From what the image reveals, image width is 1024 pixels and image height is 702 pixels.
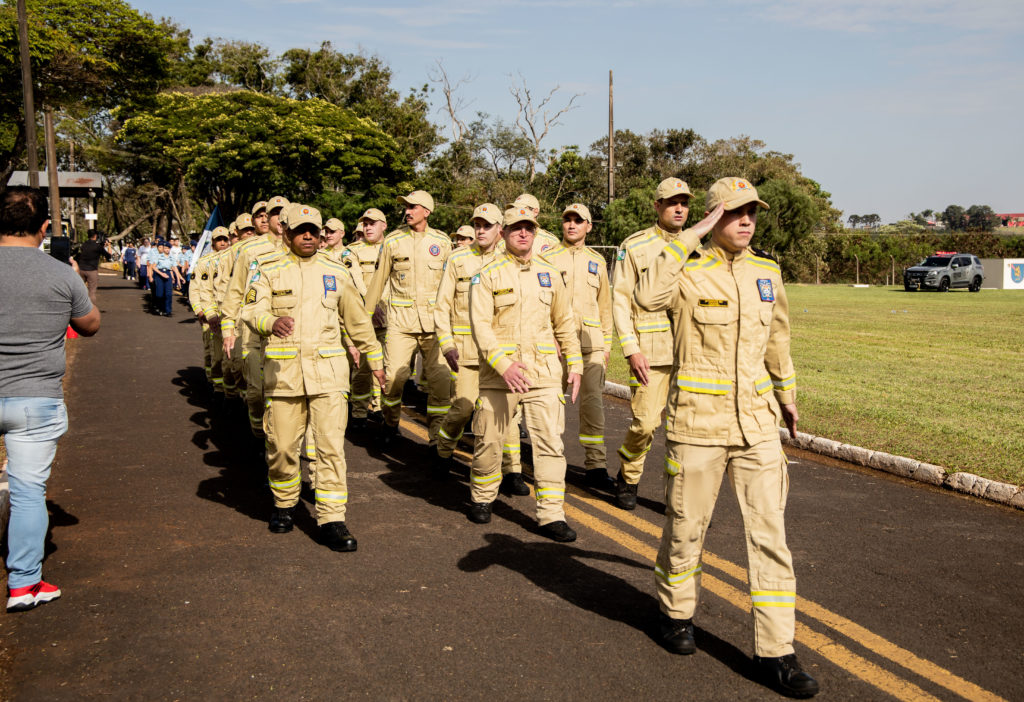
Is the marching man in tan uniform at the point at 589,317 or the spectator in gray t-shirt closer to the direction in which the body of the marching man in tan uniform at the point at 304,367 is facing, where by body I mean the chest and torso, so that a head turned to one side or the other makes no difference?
the spectator in gray t-shirt

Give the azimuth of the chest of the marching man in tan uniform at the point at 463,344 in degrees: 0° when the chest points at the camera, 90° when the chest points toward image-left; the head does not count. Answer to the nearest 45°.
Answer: approximately 315°

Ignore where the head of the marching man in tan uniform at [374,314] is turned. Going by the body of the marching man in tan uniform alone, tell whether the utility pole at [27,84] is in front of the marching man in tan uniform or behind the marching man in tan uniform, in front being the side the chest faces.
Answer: behind

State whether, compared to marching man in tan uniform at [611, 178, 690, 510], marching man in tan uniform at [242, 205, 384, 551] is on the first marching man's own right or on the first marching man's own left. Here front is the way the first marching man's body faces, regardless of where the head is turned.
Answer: on the first marching man's own right

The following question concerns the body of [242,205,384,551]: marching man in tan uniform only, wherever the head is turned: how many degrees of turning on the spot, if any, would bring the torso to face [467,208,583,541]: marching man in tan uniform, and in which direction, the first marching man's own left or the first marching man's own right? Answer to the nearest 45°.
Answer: approximately 90° to the first marching man's own left

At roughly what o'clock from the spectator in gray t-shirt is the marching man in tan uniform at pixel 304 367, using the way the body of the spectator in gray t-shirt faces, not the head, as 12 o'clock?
The marching man in tan uniform is roughly at 1 o'clock from the spectator in gray t-shirt.

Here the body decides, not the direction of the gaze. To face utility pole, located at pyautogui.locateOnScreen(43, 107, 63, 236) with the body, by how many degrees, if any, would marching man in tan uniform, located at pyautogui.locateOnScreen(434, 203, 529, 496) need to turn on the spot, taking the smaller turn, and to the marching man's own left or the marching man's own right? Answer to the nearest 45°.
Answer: approximately 180°

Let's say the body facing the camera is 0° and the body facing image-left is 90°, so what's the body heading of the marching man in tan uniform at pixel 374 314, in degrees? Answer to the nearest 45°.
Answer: approximately 315°

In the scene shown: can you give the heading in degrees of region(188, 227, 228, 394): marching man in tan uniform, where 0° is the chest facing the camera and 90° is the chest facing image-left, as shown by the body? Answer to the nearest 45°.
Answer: approximately 315°
